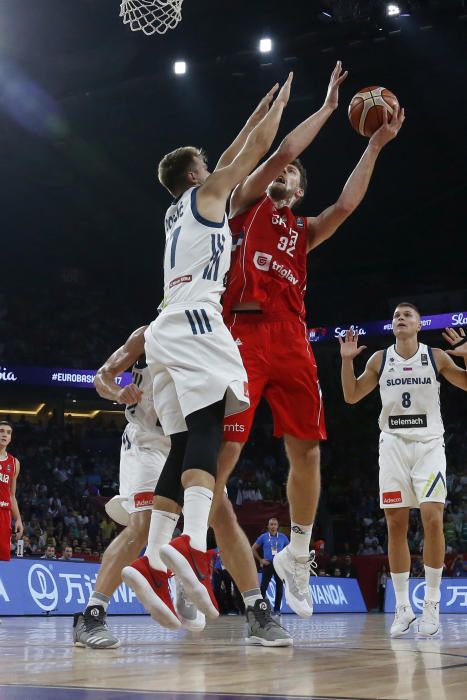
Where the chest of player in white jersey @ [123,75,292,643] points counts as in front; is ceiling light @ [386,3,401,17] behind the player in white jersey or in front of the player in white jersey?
in front

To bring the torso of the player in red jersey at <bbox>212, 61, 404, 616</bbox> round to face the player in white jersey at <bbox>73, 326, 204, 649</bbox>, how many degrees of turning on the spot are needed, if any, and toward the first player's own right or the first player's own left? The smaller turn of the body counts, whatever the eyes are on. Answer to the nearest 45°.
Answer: approximately 135° to the first player's own right

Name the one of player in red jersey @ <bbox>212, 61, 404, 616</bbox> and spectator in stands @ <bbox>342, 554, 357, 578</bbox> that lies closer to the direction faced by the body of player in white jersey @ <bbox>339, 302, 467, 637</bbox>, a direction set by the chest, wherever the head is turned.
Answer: the player in red jersey

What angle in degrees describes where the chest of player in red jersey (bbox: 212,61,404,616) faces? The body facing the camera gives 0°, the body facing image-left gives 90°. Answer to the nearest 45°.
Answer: approximately 315°

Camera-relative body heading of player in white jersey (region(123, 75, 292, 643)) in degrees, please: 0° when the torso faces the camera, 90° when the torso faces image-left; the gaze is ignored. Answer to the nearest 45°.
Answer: approximately 225°

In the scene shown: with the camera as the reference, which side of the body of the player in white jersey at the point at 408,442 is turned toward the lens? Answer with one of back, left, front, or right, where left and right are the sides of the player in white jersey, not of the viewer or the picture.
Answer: front

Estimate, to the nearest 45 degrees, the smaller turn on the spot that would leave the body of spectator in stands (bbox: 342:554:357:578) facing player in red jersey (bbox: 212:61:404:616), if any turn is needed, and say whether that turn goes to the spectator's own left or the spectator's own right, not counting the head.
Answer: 0° — they already face them

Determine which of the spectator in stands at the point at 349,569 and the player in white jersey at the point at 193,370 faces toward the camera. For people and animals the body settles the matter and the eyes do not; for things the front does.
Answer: the spectator in stands

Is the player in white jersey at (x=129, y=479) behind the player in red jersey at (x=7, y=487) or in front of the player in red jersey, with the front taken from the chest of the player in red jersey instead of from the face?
in front

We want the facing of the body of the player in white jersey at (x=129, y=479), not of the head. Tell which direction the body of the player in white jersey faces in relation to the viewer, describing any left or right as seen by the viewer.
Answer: facing the viewer and to the right of the viewer

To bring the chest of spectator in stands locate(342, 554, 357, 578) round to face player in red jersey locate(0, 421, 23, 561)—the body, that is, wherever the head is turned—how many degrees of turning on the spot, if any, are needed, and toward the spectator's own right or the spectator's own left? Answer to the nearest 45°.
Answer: approximately 45° to the spectator's own right

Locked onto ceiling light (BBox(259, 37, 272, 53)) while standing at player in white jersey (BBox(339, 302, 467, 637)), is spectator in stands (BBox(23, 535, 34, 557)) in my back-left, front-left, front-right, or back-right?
front-left
